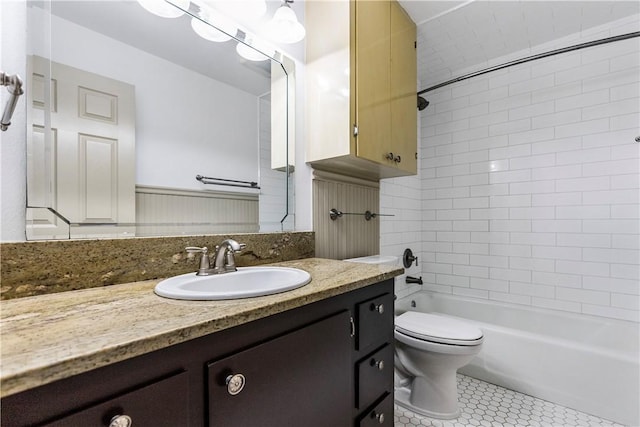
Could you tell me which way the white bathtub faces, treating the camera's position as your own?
facing the viewer and to the left of the viewer

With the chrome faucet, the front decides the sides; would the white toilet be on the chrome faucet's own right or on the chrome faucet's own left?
on the chrome faucet's own left

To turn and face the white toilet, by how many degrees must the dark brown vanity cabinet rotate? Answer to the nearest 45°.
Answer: approximately 90° to its left

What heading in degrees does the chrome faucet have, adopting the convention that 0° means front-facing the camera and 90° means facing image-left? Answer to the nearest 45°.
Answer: approximately 315°

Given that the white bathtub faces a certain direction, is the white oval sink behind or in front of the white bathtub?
in front

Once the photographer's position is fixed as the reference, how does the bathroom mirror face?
facing the viewer and to the right of the viewer

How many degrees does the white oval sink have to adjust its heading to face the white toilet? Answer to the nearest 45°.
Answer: approximately 45° to its left

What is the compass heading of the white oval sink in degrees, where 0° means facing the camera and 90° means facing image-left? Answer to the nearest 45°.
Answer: approximately 315°

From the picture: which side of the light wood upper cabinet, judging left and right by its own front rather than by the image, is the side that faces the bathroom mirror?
right
